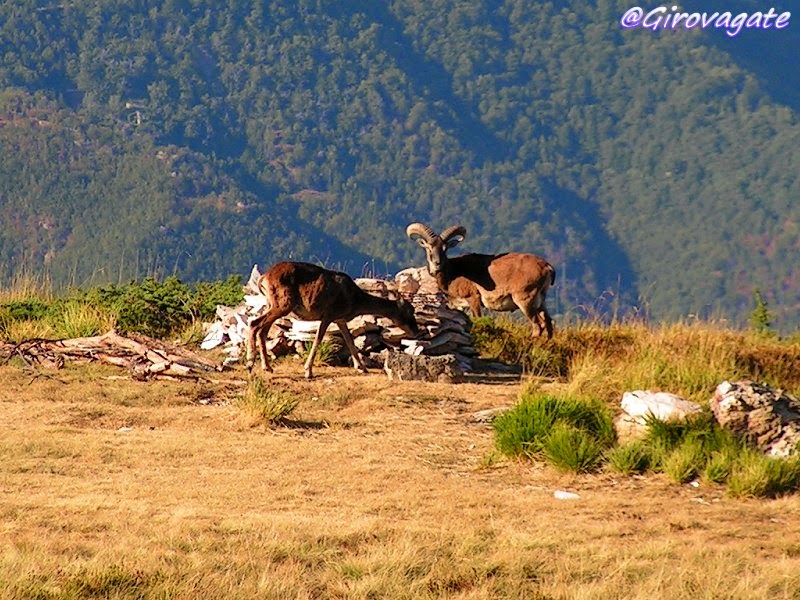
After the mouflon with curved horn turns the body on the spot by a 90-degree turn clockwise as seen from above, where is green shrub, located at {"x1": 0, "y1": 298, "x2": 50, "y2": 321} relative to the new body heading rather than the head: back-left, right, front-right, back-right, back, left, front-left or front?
left

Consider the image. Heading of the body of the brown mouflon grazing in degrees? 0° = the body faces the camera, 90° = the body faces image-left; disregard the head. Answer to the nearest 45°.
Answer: approximately 270°

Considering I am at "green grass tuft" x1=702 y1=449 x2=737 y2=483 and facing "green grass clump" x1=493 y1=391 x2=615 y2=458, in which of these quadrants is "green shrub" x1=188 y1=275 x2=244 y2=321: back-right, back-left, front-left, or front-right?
front-right

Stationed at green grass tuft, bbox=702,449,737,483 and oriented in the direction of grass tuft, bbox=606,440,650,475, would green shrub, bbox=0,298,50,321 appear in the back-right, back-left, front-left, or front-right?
front-right

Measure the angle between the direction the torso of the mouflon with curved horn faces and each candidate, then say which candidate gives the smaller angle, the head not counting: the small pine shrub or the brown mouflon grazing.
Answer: the brown mouflon grazing

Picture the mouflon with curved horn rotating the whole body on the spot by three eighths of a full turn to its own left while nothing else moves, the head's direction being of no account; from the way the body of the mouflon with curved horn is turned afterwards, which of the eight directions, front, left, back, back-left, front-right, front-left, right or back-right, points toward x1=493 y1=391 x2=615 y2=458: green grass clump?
front-right

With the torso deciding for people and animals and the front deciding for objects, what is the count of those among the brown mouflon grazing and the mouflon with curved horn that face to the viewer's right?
1

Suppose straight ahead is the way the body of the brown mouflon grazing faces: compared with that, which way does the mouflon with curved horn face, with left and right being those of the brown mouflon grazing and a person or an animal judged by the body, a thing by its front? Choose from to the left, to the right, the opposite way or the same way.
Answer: the opposite way

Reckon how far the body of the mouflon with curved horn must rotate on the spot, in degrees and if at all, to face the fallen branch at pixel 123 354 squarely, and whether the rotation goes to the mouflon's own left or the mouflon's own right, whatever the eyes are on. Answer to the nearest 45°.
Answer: approximately 45° to the mouflon's own left

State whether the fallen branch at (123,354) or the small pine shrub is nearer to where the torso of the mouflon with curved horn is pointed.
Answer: the fallen branch

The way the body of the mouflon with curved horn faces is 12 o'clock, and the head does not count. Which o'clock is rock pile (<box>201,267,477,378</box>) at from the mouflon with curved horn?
The rock pile is roughly at 10 o'clock from the mouflon with curved horn.

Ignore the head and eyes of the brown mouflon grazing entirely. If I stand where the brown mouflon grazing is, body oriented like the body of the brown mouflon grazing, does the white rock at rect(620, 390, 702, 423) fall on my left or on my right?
on my right

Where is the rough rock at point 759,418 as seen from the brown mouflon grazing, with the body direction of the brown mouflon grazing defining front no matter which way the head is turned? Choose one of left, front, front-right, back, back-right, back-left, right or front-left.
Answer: front-right

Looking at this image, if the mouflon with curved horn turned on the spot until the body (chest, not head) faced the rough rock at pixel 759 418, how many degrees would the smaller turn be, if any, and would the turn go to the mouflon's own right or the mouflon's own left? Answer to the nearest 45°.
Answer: approximately 90° to the mouflon's own left

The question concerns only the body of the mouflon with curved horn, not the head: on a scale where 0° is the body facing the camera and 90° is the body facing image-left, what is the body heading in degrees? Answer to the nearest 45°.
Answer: approximately 90°
